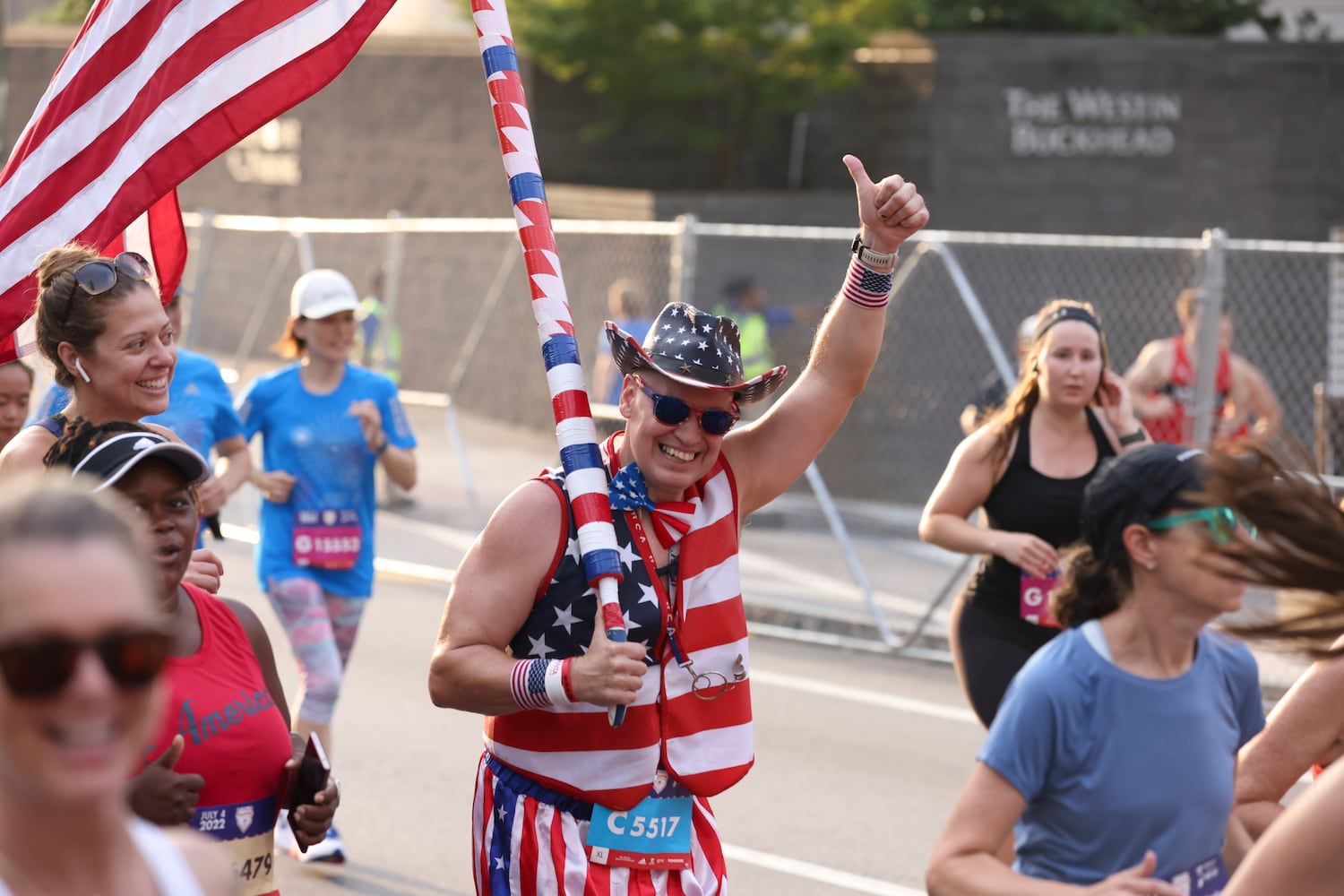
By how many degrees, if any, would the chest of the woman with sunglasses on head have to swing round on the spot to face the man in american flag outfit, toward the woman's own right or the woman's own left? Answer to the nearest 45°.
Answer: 0° — they already face them

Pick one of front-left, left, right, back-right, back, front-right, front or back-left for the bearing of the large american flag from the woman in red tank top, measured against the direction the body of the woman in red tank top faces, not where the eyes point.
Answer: back-left

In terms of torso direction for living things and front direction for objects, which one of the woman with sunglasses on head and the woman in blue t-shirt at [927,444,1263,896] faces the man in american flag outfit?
the woman with sunglasses on head

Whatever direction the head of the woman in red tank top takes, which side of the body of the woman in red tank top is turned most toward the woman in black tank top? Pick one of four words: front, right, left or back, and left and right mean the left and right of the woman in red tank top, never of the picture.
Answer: left

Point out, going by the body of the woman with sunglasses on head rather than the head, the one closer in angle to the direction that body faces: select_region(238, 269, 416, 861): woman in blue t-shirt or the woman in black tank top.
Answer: the woman in black tank top
